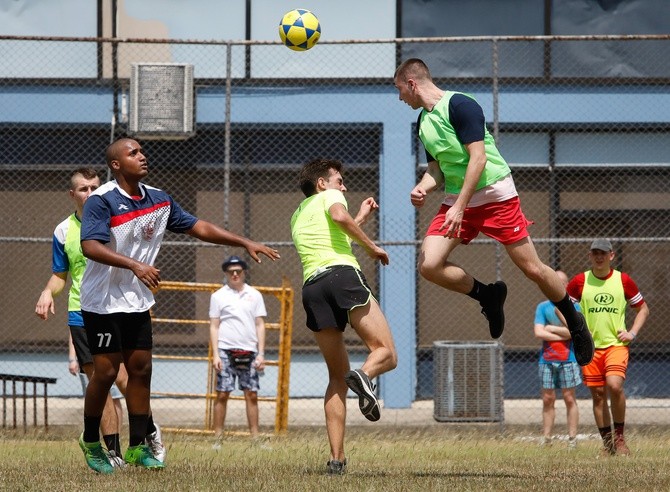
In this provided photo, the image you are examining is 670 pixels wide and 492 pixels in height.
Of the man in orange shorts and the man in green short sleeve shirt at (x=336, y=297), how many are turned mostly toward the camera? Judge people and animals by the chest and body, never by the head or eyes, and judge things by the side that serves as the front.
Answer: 1

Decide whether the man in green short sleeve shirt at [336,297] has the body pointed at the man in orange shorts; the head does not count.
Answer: yes

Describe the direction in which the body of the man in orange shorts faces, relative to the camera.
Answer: toward the camera

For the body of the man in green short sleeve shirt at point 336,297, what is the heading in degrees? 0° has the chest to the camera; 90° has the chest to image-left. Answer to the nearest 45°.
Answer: approximately 225°

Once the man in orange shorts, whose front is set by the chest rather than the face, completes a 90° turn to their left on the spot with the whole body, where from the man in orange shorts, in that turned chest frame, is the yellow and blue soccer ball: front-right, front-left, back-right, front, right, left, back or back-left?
back

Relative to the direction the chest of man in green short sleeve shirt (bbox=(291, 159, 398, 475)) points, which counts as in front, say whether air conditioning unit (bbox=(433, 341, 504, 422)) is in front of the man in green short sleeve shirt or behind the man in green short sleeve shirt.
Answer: in front

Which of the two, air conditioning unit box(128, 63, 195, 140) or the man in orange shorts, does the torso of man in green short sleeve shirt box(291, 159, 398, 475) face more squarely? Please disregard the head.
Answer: the man in orange shorts

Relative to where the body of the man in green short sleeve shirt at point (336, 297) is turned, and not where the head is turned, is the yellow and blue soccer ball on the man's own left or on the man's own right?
on the man's own left

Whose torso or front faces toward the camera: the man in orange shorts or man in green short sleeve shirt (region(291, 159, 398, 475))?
the man in orange shorts

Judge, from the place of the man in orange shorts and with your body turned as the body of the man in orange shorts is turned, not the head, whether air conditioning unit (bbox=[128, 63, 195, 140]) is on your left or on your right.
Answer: on your right

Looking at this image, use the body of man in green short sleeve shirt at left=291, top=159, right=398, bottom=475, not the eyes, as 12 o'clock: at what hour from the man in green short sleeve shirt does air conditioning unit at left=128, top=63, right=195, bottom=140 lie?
The air conditioning unit is roughly at 10 o'clock from the man in green short sleeve shirt.

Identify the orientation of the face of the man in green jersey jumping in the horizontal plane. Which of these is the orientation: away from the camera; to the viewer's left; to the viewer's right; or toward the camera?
to the viewer's left

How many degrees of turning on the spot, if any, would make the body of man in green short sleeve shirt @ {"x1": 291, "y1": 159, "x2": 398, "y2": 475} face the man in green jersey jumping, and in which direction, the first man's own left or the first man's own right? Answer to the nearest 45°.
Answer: approximately 45° to the first man's own right
